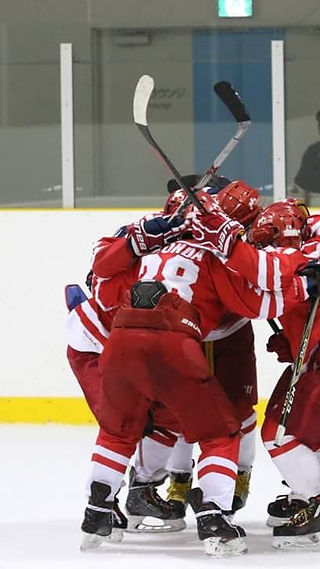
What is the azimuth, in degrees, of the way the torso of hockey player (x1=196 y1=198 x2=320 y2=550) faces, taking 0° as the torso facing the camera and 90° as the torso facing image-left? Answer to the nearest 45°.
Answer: approximately 90°

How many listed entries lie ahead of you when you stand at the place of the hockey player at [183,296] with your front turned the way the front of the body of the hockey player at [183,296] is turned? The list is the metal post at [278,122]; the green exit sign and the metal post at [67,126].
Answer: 3

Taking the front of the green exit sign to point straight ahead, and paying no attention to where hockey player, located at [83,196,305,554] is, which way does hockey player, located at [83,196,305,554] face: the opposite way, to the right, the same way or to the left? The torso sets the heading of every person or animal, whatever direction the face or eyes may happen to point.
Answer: the opposite way

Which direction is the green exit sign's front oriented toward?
toward the camera

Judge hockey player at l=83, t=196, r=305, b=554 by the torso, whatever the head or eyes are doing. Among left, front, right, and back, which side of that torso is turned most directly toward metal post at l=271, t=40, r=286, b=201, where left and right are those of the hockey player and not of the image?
front

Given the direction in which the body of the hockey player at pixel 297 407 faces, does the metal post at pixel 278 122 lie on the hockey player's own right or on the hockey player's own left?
on the hockey player's own right

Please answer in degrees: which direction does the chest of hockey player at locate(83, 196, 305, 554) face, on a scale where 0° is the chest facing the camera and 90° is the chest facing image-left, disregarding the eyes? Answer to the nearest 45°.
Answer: approximately 180°

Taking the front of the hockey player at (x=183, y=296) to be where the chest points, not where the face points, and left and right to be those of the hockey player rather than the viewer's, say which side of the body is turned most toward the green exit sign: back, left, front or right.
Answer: front

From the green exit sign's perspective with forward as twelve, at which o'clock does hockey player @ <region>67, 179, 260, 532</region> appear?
The hockey player is roughly at 12 o'clock from the green exit sign.
